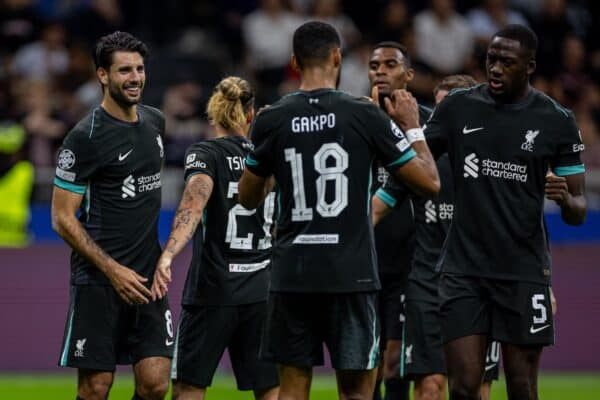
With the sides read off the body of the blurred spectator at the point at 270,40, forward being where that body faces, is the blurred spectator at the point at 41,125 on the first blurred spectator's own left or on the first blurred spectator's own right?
on the first blurred spectator's own right

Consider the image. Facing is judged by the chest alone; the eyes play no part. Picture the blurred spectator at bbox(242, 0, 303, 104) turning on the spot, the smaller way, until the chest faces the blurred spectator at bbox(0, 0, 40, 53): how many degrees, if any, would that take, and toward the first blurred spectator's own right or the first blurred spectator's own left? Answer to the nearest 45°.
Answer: approximately 90° to the first blurred spectator's own right

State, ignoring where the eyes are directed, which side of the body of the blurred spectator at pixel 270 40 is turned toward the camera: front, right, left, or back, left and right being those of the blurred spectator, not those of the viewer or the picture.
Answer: front

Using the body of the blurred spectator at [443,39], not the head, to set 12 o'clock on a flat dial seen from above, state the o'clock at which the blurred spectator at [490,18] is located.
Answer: the blurred spectator at [490,18] is roughly at 8 o'clock from the blurred spectator at [443,39].

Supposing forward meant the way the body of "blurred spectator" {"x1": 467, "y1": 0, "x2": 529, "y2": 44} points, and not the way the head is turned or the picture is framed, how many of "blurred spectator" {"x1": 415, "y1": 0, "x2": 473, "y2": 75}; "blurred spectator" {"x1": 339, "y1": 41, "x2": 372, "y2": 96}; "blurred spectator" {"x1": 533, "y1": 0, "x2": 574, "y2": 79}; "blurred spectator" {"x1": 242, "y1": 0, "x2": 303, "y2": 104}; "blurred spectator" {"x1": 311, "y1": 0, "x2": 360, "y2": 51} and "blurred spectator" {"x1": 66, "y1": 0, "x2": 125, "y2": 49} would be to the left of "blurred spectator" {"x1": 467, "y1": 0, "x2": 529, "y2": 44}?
1

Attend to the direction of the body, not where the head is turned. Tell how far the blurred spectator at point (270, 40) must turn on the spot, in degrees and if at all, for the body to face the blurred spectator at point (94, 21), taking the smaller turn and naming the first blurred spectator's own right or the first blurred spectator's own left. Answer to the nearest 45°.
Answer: approximately 90° to the first blurred spectator's own right

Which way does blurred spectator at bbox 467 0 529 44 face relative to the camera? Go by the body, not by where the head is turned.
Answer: toward the camera

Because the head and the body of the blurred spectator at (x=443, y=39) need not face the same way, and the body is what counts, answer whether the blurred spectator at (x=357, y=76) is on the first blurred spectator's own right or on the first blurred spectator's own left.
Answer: on the first blurred spectator's own right
